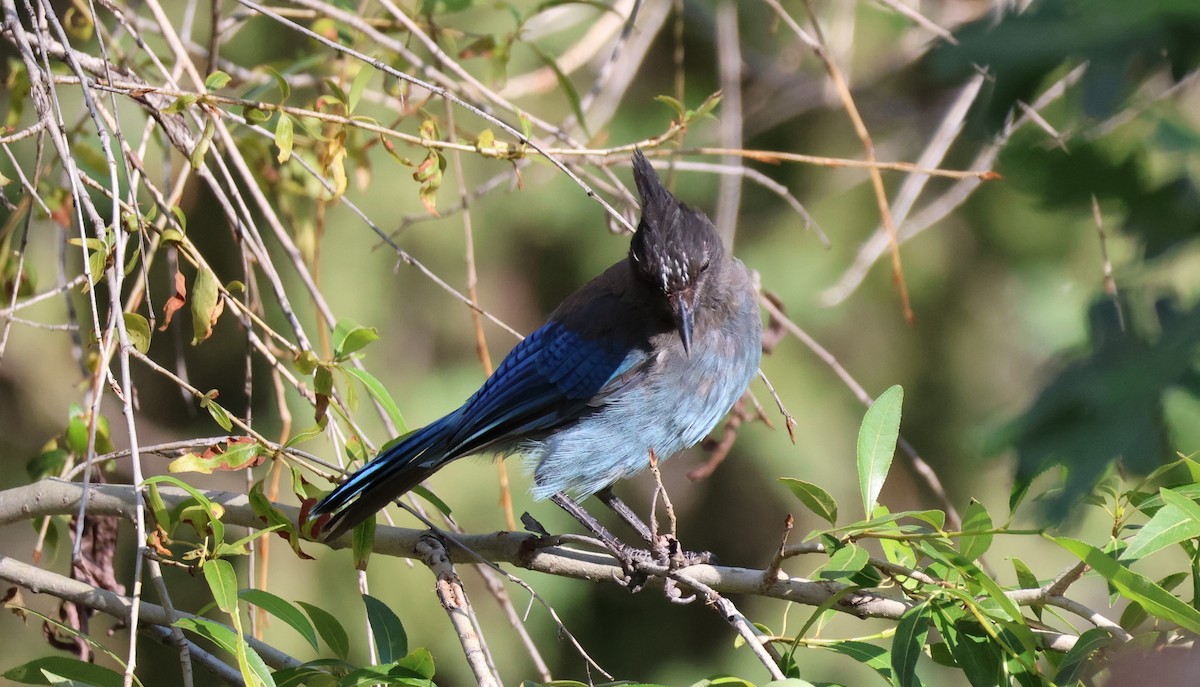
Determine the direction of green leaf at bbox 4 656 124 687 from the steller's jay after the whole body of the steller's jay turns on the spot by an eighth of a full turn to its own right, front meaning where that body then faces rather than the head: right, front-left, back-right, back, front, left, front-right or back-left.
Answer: front-right

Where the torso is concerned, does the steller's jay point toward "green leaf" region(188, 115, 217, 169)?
no

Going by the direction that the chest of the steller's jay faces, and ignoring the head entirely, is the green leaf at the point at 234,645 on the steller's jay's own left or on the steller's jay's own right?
on the steller's jay's own right

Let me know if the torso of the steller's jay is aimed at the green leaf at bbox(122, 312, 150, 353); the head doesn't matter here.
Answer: no

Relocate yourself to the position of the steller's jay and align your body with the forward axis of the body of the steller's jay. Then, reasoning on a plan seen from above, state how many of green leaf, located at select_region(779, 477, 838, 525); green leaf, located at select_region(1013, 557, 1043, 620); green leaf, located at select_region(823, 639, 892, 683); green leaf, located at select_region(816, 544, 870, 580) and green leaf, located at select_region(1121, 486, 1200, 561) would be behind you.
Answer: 0

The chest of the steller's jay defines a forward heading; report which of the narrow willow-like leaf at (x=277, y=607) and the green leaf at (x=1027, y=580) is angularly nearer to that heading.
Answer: the green leaf

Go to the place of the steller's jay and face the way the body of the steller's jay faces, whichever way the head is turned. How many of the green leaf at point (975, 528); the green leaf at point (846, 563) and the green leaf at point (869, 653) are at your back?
0

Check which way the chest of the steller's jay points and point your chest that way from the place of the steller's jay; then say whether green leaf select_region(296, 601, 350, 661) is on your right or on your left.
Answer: on your right

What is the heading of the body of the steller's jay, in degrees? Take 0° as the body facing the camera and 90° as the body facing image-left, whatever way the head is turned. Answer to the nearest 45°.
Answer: approximately 315°

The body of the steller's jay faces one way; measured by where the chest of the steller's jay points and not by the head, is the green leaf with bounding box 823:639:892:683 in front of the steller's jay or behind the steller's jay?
in front
